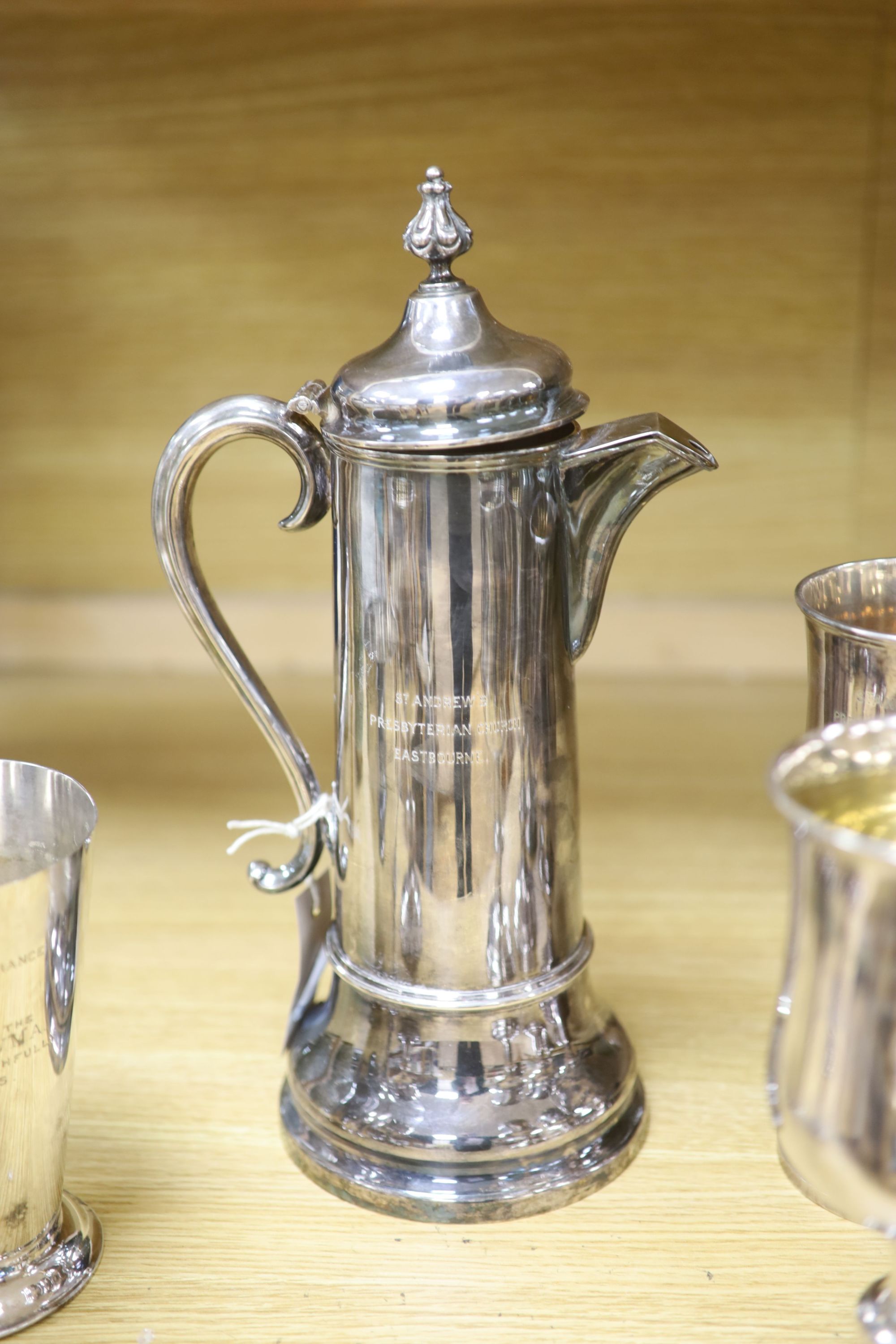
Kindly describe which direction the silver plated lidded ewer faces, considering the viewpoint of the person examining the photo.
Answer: facing to the right of the viewer

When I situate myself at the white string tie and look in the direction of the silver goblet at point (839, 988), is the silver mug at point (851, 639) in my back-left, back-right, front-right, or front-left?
front-left

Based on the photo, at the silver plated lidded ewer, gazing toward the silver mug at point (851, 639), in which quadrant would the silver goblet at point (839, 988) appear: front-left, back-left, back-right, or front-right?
front-right
